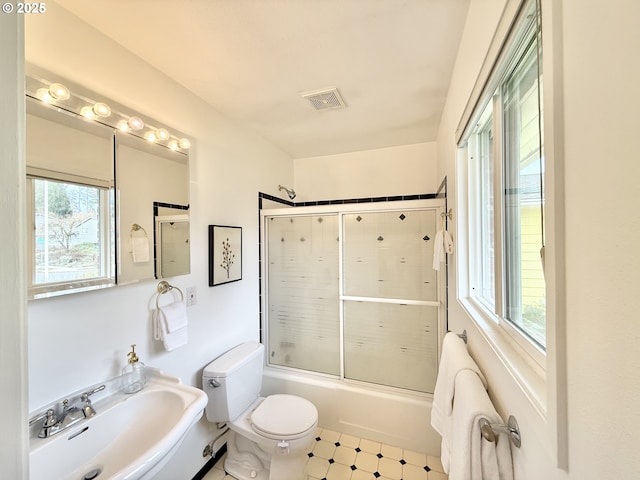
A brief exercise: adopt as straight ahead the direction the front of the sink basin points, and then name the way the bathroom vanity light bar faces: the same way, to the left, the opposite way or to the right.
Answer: the same way

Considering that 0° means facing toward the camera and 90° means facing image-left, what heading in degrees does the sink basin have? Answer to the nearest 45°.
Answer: approximately 315°

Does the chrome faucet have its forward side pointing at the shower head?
no

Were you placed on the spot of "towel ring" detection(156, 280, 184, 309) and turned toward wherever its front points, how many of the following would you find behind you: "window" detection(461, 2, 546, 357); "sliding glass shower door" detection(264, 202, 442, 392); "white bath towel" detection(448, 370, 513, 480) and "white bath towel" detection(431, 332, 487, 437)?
0

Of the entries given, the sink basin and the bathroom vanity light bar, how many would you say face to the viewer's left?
0

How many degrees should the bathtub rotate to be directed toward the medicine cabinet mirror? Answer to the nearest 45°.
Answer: approximately 45° to its right

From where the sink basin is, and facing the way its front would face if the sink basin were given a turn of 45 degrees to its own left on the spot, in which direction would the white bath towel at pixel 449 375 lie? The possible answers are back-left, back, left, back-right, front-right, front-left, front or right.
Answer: front-right

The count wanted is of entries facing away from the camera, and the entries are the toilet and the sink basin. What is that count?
0

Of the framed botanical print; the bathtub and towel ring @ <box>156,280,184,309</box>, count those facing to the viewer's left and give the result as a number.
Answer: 0

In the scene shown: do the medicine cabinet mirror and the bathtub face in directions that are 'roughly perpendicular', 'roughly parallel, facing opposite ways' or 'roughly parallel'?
roughly perpendicular

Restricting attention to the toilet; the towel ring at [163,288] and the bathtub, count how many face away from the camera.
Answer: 0

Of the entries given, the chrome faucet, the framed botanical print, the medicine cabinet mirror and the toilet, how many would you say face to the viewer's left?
0

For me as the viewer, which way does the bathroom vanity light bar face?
facing the viewer and to the right of the viewer

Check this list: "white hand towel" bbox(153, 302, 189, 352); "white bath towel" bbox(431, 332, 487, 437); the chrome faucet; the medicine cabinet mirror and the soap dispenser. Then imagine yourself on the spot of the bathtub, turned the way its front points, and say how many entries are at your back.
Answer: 0

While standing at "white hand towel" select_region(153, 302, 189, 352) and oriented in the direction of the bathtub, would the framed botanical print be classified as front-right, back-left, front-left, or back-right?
front-left

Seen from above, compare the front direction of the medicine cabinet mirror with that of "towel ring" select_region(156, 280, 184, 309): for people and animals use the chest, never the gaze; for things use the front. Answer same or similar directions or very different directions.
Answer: same or similar directions

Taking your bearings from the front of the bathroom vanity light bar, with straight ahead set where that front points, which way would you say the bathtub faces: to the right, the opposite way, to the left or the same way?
to the right

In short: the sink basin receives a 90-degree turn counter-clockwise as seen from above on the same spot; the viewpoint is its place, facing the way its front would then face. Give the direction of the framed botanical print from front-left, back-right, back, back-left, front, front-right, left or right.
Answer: front

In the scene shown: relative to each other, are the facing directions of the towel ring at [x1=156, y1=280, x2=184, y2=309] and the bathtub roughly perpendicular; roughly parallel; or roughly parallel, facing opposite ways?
roughly perpendicular

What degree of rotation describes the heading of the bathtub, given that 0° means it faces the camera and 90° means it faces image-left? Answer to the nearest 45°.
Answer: approximately 0°

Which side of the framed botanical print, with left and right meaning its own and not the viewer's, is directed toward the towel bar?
front
